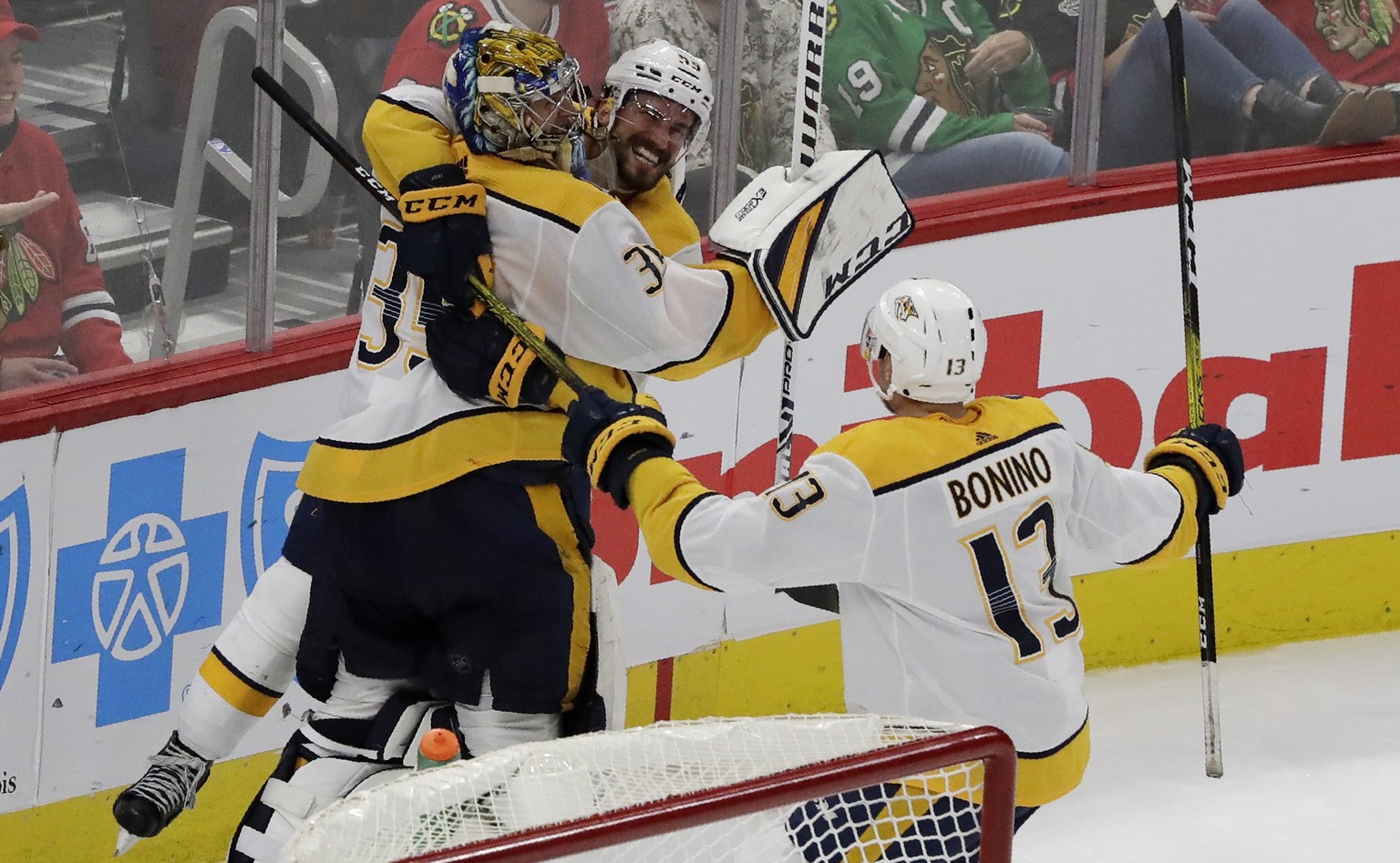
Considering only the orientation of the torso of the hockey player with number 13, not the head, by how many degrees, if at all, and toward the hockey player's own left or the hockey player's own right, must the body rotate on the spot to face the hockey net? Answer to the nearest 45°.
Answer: approximately 135° to the hockey player's own left

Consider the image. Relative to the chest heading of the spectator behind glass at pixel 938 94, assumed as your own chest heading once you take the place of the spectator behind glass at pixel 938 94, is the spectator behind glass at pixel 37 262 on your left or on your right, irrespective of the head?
on your right

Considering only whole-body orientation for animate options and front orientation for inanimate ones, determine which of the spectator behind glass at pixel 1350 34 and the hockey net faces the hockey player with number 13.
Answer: the spectator behind glass

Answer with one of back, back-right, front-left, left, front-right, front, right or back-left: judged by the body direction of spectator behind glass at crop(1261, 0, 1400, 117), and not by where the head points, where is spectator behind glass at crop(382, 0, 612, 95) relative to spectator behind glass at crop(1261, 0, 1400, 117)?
front-right

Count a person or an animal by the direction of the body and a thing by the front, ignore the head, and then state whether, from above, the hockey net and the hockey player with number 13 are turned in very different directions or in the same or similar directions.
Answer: very different directions

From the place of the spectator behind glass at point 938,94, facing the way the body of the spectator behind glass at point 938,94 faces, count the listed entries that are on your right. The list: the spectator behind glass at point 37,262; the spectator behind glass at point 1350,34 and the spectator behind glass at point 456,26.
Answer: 2

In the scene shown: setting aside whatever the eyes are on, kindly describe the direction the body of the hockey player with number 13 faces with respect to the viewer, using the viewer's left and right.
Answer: facing away from the viewer and to the left of the viewer

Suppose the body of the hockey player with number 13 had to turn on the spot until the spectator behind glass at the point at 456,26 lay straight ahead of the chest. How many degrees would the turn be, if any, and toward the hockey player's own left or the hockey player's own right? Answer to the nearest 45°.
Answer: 0° — they already face them

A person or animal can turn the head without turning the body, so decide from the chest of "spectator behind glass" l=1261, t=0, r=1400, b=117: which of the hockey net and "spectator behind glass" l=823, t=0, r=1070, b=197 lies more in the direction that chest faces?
the hockey net

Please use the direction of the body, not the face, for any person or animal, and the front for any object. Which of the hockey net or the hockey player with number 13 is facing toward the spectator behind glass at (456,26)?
the hockey player with number 13

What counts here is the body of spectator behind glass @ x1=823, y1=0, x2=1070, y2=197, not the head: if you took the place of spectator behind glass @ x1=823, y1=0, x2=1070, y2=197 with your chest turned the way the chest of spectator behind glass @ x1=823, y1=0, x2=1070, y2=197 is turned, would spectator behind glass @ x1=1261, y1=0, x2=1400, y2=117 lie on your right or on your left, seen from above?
on your left

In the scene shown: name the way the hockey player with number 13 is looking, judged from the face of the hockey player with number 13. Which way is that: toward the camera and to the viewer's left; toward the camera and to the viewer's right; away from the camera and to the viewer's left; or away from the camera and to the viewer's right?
away from the camera and to the viewer's left

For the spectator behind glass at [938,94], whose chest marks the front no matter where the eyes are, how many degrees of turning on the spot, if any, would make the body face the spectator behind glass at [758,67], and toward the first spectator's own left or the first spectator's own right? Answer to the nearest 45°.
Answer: approximately 90° to the first spectator's own right

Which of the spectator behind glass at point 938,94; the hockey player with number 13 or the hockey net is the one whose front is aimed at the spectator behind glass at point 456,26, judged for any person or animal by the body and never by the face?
the hockey player with number 13

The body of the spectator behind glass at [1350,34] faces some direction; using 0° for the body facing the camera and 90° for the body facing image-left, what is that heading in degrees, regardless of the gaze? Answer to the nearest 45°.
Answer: approximately 0°
